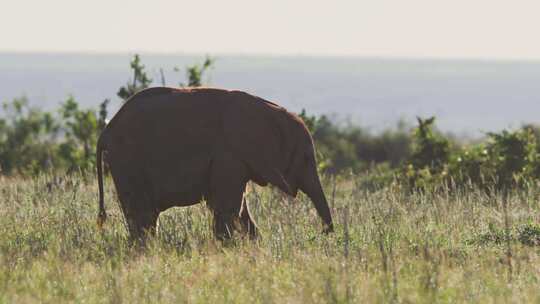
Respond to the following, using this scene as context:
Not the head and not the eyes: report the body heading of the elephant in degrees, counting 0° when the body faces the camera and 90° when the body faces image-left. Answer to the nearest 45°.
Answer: approximately 270°
